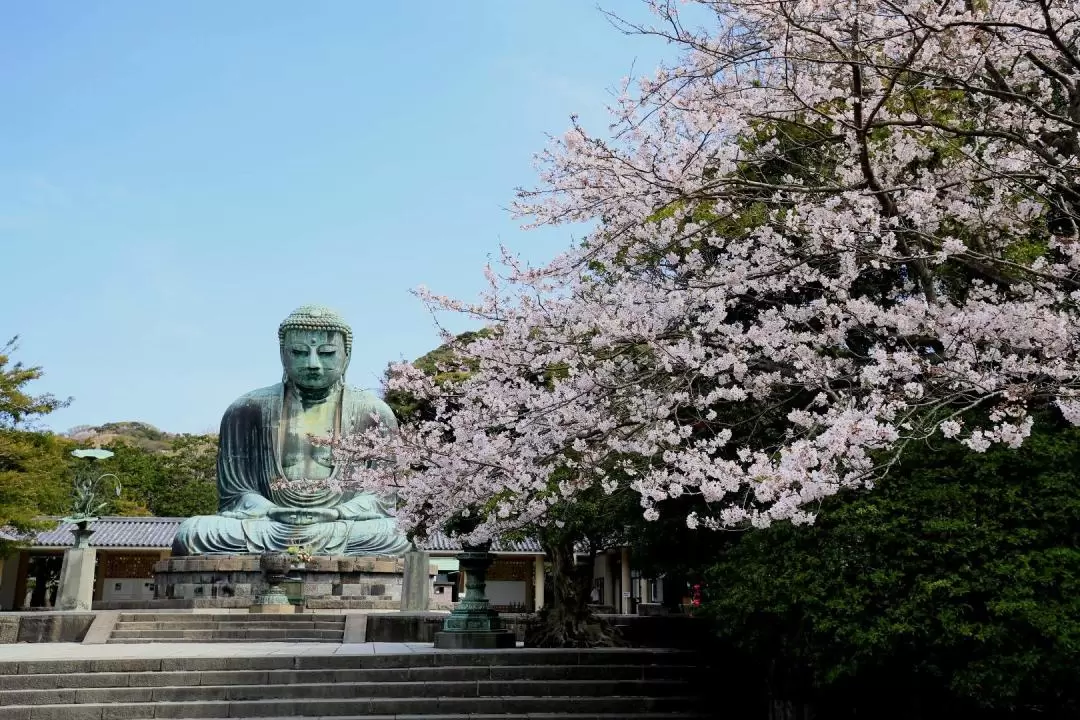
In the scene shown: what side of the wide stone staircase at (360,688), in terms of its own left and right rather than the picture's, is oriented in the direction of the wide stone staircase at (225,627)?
back

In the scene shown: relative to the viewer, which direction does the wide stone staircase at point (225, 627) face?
toward the camera

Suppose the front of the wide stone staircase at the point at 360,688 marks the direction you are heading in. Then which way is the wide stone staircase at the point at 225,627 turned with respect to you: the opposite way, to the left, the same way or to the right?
the same way

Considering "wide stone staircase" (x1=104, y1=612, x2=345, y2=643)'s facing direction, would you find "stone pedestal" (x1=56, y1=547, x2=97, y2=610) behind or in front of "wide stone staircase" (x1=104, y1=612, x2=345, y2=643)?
behind

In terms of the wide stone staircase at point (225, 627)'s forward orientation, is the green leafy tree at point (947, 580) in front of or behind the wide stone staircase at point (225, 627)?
in front

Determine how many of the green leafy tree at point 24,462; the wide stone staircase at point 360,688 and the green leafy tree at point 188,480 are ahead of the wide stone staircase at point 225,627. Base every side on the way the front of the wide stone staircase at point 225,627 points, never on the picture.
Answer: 1

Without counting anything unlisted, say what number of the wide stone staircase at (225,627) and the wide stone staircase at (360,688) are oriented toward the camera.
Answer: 2

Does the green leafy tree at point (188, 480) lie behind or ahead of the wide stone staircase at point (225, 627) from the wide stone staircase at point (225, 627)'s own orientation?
behind

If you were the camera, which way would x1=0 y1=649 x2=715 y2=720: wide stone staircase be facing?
facing the viewer

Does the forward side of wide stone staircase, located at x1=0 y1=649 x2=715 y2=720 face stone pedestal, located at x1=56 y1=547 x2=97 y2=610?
no

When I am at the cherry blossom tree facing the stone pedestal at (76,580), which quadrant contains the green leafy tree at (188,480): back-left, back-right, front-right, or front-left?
front-right

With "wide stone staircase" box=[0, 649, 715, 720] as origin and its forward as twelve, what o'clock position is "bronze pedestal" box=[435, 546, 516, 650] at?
The bronze pedestal is roughly at 7 o'clock from the wide stone staircase.

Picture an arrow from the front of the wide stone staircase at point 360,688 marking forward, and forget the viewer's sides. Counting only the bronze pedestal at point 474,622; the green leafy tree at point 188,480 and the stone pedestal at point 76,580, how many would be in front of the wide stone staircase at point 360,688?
0

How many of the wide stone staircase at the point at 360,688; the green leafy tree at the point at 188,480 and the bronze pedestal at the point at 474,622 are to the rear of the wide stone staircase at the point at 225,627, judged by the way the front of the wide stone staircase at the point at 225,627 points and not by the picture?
1
